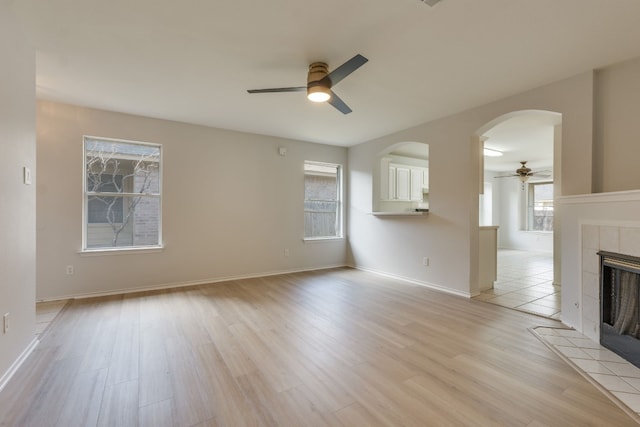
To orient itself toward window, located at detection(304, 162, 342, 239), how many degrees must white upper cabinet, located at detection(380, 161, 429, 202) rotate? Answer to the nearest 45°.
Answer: approximately 135° to its right

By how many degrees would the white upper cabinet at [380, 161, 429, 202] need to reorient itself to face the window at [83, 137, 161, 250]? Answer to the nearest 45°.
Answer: approximately 90° to its right

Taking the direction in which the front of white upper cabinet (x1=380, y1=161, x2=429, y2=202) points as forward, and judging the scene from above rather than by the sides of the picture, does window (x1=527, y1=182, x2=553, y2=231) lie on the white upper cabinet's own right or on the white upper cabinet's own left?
on the white upper cabinet's own left

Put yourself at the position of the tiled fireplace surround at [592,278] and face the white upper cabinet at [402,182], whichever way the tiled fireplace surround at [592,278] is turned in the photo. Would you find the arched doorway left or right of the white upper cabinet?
right

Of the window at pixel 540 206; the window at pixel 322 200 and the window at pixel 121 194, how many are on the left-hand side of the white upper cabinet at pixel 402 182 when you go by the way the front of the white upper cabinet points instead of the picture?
1

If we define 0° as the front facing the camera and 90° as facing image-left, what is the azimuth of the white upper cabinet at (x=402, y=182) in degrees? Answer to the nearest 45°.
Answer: approximately 315°

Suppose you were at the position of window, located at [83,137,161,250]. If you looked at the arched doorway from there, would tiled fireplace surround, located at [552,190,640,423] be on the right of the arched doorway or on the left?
right
